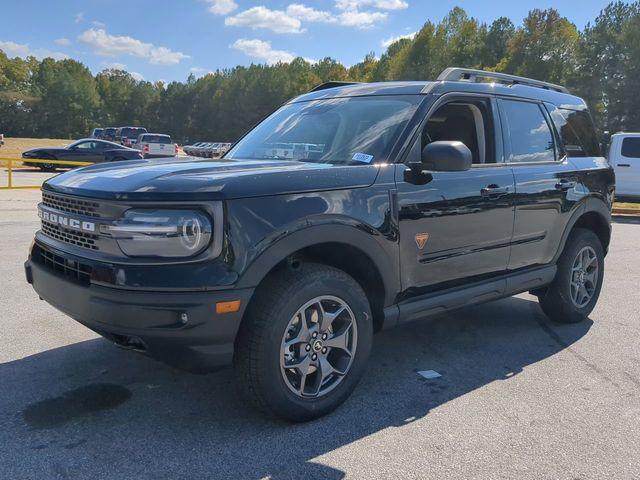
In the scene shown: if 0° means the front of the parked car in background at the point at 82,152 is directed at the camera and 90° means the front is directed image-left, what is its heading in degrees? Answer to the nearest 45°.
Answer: approximately 90°

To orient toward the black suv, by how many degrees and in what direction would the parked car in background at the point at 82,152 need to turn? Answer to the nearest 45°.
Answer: approximately 90° to its left

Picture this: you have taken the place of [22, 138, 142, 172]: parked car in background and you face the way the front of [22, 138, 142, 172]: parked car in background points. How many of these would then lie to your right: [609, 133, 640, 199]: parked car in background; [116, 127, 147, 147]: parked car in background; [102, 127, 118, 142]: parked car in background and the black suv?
2

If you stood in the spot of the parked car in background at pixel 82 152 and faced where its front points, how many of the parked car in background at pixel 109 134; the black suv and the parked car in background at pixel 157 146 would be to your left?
1

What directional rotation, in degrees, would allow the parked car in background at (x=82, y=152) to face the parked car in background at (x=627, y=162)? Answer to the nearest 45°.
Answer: approximately 135° to its left

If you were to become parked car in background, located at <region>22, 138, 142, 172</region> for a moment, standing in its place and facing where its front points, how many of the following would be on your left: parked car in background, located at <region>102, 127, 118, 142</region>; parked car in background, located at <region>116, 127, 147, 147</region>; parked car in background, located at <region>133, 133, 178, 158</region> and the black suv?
1

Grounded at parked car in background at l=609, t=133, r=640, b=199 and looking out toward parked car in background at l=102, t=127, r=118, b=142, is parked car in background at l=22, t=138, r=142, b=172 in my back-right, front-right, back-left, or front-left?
front-left

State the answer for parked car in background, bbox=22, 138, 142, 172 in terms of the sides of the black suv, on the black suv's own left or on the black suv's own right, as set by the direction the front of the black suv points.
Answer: on the black suv's own right

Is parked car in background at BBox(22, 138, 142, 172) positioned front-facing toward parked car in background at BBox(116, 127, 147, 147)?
no

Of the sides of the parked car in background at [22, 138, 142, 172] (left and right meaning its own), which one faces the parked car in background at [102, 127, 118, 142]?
right

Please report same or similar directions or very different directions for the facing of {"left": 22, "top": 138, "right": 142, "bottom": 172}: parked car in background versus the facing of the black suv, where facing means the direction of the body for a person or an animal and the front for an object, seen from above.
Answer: same or similar directions

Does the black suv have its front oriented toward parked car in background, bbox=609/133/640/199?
no

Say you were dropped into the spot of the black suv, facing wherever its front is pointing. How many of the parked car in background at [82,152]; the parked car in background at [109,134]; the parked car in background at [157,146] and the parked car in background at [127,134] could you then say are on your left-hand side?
0

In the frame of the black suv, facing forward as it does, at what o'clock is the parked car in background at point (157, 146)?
The parked car in background is roughly at 4 o'clock from the black suv.

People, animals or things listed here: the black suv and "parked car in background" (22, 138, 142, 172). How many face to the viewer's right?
0
